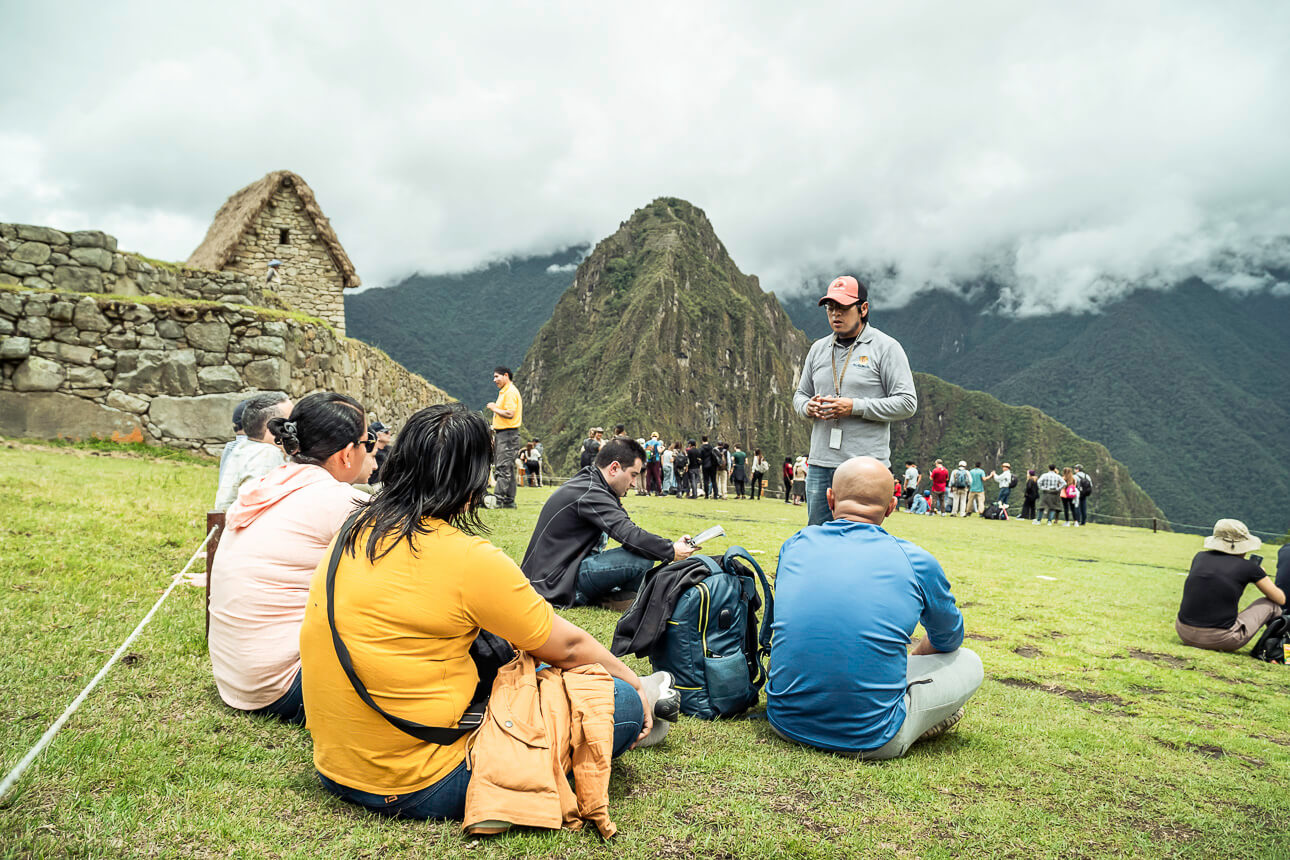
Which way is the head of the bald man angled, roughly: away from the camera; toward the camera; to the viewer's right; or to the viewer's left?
away from the camera

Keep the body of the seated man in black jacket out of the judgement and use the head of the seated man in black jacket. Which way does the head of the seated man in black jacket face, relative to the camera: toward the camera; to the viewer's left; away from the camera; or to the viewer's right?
to the viewer's right

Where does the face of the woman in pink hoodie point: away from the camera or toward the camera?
away from the camera

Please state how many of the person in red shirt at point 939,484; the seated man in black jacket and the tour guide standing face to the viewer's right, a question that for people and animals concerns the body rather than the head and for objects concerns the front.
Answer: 1

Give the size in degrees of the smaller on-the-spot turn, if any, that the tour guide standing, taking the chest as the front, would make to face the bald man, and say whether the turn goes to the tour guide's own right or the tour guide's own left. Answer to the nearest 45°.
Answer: approximately 45° to the tour guide's own left

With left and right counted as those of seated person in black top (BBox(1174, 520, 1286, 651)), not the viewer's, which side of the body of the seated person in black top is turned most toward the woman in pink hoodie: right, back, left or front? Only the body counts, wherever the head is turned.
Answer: back

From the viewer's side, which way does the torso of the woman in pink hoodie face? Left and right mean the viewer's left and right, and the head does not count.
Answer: facing away from the viewer and to the right of the viewer

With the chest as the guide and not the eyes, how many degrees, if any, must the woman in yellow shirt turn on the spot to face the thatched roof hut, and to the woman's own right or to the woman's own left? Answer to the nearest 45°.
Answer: approximately 45° to the woman's own left

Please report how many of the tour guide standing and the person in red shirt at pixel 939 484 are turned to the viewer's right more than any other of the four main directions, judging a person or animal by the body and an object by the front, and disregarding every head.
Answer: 0

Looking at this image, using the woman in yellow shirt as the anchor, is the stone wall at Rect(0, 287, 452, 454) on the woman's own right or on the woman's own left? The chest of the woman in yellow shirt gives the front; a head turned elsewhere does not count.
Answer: on the woman's own left

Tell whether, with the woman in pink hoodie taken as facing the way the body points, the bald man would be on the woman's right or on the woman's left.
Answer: on the woman's right

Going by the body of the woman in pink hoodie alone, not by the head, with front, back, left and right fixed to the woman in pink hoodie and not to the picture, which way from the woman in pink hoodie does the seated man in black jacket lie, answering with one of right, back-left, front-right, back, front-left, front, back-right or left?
front

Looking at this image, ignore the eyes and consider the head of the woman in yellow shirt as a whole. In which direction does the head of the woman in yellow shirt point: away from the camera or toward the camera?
away from the camera
